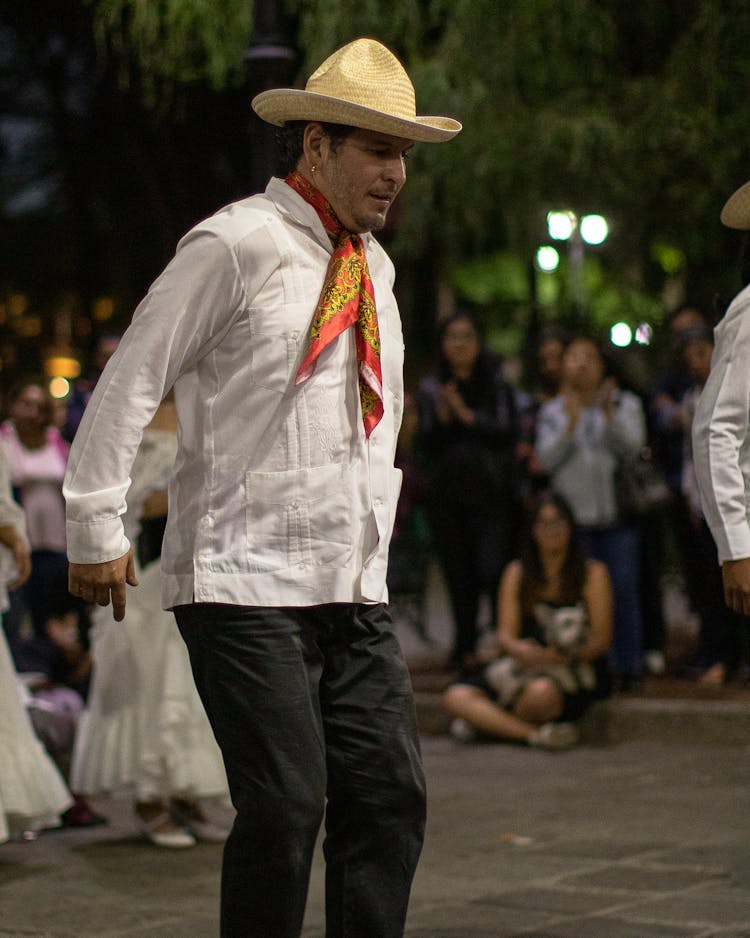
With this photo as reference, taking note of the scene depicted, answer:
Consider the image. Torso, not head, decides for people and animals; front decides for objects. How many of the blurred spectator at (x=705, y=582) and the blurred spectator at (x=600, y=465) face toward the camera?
2

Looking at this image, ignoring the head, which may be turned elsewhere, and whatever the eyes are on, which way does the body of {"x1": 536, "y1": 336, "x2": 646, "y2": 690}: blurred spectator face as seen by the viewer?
toward the camera

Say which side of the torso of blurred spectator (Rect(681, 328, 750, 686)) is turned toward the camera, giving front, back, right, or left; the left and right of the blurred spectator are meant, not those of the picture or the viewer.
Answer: front

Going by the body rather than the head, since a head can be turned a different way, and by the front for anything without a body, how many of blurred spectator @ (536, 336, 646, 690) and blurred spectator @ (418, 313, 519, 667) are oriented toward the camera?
2

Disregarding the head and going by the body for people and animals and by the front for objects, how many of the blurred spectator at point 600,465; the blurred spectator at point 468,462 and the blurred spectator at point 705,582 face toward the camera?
3

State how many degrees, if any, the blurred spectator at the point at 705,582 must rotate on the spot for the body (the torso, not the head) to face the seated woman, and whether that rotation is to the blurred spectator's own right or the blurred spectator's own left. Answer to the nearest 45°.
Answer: approximately 45° to the blurred spectator's own right

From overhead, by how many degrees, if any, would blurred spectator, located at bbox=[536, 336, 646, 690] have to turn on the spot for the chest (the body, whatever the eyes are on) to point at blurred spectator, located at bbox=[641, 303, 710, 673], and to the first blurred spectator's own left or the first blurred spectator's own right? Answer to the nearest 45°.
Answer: approximately 135° to the first blurred spectator's own left

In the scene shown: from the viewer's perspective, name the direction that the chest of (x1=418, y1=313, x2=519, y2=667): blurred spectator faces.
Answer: toward the camera
